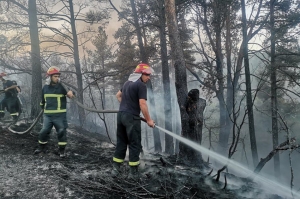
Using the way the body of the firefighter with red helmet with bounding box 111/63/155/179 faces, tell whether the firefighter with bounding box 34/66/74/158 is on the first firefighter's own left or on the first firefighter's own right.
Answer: on the first firefighter's own left

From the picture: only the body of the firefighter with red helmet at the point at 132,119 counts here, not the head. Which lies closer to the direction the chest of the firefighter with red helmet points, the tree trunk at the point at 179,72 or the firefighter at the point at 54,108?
the tree trunk

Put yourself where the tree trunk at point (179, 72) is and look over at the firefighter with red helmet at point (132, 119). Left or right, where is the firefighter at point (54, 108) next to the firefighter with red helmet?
right

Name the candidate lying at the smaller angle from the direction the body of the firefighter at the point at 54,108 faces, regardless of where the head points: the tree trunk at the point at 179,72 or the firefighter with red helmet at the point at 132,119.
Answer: the firefighter with red helmet

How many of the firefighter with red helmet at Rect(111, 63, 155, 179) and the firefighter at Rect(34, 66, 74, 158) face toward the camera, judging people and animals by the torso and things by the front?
1

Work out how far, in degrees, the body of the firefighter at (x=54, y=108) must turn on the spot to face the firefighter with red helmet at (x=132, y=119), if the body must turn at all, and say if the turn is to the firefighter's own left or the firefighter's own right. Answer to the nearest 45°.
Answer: approximately 45° to the firefighter's own left

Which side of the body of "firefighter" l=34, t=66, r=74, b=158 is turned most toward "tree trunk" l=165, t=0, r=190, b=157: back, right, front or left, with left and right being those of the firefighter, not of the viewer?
left

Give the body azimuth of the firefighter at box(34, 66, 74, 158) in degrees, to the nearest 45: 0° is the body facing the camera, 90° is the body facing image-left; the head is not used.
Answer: approximately 0°

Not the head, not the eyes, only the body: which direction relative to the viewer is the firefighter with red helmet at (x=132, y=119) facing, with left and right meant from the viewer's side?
facing away from the viewer and to the right of the viewer
